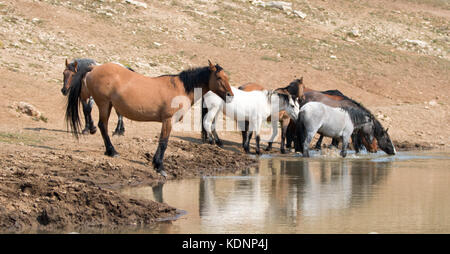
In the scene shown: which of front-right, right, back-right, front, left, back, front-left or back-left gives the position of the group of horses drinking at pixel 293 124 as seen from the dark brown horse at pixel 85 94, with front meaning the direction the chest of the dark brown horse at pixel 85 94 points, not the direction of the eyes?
back-left

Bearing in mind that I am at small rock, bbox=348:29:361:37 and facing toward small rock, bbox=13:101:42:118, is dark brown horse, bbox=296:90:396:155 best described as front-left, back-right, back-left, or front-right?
front-left

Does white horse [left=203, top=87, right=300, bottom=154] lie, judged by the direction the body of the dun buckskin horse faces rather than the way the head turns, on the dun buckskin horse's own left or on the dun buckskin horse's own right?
on the dun buckskin horse's own left

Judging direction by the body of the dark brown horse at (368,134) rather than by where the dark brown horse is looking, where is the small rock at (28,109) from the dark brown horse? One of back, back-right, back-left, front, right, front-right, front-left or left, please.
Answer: back

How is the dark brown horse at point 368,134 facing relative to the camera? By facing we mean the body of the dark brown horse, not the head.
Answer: to the viewer's right

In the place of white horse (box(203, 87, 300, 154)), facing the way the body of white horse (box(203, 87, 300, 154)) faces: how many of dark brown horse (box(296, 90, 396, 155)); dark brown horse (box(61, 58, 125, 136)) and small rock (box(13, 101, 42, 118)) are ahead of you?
1

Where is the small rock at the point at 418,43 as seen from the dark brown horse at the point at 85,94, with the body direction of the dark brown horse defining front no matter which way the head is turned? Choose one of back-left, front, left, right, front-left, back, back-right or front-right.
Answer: back

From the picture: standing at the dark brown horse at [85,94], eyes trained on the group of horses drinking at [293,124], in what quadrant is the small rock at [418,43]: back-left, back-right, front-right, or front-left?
front-left

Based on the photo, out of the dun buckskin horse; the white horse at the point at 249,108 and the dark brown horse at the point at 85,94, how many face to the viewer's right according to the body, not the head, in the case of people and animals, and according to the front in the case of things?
2

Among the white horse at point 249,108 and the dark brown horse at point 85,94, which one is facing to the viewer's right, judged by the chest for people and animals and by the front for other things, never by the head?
the white horse

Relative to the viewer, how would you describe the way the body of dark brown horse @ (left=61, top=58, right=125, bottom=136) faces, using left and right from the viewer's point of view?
facing the viewer and to the left of the viewer

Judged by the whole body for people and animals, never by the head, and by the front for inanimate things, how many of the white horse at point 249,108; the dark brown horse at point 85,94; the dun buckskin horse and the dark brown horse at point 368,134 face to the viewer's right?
3

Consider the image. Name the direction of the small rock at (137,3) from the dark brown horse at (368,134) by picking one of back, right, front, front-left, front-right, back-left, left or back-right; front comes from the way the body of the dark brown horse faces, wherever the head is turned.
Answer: back-left

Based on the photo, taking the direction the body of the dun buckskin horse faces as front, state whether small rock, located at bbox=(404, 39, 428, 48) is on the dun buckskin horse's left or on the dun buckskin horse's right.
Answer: on the dun buckskin horse's left

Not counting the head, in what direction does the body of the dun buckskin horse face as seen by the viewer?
to the viewer's right

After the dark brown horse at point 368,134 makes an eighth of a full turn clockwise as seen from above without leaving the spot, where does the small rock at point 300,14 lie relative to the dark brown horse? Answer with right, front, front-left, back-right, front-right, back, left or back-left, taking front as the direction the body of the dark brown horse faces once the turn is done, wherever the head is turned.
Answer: back-left

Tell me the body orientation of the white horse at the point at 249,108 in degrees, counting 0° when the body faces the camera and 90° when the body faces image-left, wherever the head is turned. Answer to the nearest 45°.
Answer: approximately 270°

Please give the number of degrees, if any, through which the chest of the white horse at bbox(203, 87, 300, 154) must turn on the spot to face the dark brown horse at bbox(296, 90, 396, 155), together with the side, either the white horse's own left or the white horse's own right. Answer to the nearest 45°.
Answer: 0° — it already faces it
